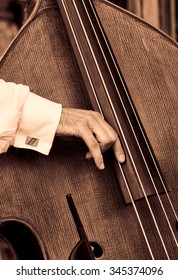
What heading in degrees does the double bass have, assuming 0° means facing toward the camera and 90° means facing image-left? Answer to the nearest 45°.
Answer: approximately 0°
